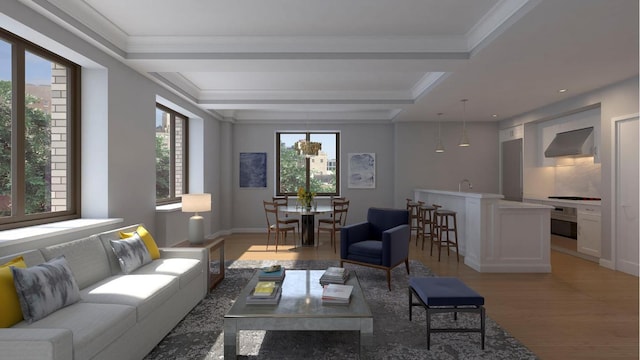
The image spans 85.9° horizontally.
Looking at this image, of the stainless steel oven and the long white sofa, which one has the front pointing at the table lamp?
the stainless steel oven

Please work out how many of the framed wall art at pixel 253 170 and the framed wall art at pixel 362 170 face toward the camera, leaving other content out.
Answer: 2

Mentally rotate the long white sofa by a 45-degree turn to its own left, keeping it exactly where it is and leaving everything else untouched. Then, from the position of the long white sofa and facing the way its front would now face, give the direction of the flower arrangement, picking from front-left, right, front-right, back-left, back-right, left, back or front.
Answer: front-left

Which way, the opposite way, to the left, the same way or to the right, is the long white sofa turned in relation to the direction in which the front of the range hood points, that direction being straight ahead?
the opposite way

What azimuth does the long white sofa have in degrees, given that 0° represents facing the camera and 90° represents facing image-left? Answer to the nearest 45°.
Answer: approximately 315°

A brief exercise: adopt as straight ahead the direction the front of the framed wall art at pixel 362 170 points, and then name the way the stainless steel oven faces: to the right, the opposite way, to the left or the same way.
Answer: to the right

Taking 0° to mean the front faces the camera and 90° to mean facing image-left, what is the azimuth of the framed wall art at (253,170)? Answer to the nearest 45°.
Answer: approximately 0°

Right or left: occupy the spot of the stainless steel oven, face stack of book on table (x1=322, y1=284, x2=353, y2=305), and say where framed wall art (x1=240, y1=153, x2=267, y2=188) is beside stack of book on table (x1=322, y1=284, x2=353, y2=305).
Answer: right

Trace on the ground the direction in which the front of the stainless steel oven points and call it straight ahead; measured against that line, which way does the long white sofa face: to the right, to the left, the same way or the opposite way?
the opposite way

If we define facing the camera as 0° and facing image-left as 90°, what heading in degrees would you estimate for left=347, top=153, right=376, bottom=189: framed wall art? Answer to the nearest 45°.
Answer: approximately 0°

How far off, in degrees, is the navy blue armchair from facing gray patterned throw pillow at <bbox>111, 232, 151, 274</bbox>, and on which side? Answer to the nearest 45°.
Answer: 0° — it already faces it

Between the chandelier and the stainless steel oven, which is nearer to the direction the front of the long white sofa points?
the stainless steel oven

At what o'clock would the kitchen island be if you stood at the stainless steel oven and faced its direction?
The kitchen island is roughly at 11 o'clock from the stainless steel oven.
